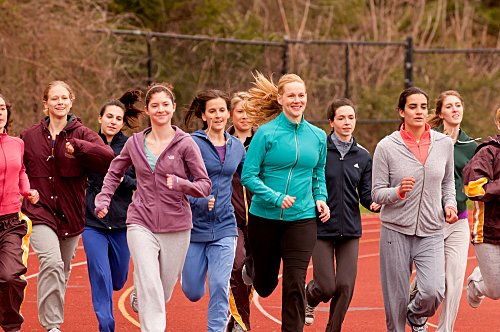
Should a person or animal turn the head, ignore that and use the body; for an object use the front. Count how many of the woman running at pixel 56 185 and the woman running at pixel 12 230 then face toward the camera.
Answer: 2

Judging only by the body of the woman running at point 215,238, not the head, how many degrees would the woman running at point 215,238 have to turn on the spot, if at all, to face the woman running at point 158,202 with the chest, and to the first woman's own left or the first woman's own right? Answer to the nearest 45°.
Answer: approximately 45° to the first woman's own right

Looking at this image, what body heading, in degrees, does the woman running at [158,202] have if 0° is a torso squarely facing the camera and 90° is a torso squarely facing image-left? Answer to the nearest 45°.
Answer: approximately 0°

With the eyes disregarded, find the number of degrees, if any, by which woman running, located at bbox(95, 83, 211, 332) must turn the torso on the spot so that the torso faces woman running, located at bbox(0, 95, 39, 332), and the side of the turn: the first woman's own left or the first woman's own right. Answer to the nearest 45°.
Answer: approximately 90° to the first woman's own right

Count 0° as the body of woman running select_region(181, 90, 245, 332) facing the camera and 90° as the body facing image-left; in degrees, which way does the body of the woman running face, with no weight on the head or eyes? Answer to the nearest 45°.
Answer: approximately 0°

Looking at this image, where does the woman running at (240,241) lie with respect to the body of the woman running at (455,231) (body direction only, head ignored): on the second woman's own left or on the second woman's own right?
on the second woman's own right

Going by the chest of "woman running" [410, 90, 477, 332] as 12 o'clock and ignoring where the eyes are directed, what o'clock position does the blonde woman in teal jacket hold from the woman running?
The blonde woman in teal jacket is roughly at 3 o'clock from the woman running.
